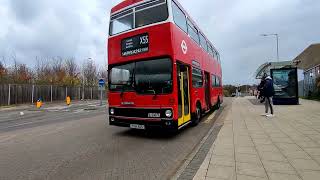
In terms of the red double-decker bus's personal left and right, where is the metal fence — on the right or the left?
on its right

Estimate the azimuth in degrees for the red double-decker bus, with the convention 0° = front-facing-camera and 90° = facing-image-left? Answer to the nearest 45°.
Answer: approximately 45°
